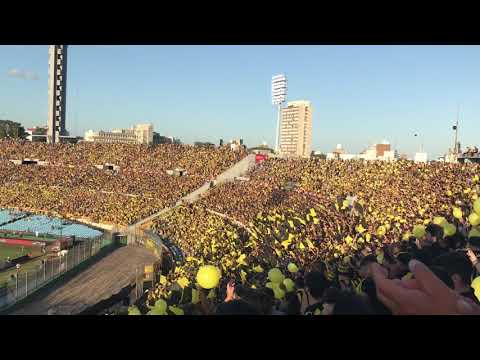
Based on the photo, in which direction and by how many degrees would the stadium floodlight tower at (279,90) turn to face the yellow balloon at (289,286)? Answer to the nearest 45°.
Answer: approximately 45° to its left

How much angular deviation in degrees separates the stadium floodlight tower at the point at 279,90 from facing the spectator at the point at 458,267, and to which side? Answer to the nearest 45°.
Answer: approximately 45° to its left

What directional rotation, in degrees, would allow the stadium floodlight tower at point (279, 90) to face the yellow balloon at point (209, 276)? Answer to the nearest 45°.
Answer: approximately 45° to its left

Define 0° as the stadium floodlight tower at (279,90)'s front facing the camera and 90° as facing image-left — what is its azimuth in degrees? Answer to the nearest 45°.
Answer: approximately 45°
